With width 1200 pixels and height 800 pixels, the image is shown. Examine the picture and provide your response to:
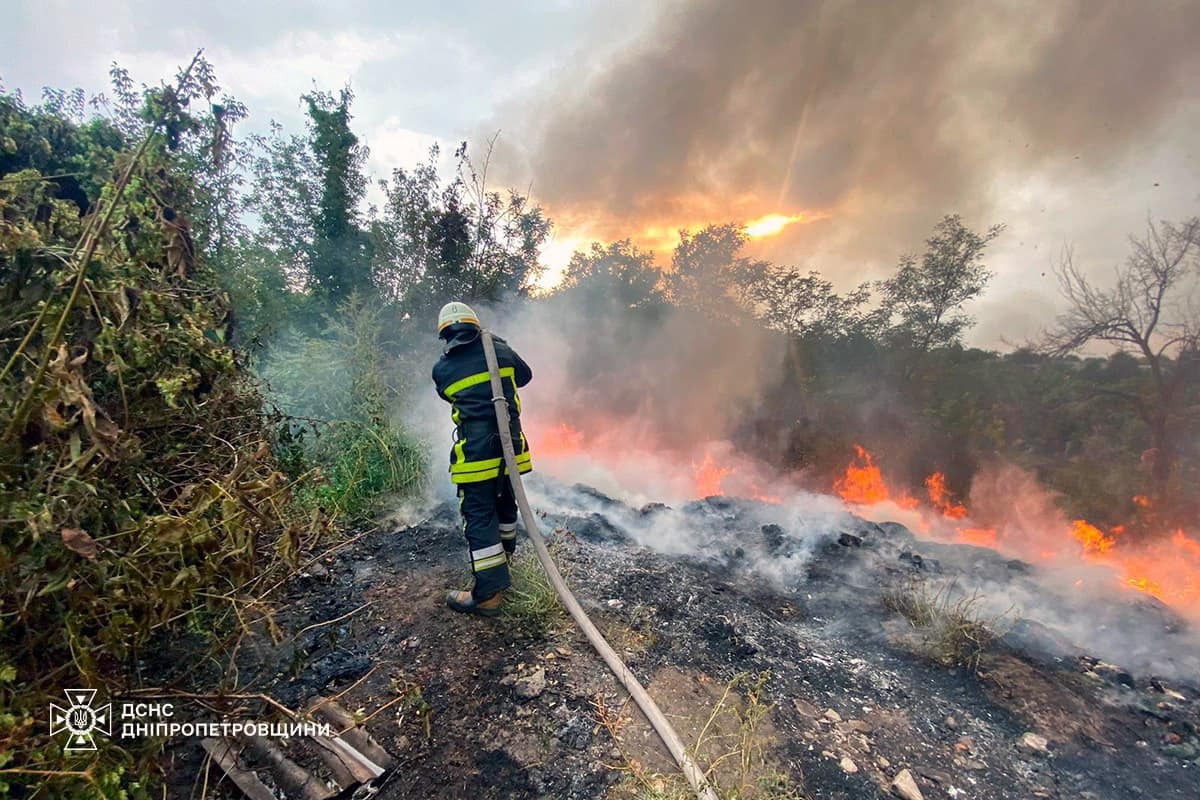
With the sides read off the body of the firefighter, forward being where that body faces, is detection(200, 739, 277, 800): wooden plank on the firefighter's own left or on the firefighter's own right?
on the firefighter's own left

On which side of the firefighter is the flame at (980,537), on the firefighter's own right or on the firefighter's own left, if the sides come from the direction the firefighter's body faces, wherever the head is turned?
on the firefighter's own right

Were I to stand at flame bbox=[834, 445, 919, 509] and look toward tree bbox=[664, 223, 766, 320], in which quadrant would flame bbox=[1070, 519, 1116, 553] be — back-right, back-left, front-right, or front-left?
back-right

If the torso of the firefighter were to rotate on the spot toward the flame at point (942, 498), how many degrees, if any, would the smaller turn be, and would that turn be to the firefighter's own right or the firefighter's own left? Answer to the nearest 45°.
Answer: approximately 90° to the firefighter's own right

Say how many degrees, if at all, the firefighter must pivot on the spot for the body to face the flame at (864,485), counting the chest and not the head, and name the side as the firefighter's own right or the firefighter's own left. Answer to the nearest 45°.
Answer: approximately 90° to the firefighter's own right

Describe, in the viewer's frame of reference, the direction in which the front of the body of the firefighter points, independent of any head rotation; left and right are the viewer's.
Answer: facing away from the viewer and to the left of the viewer
